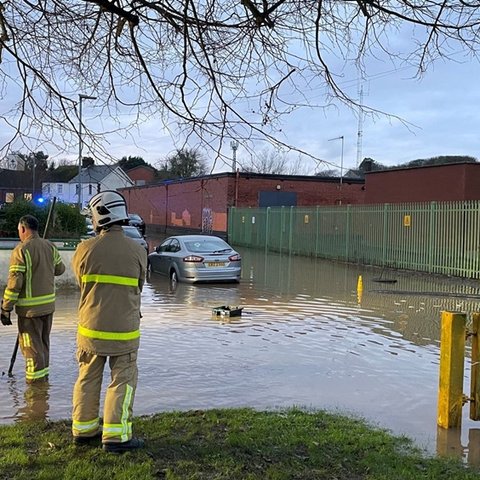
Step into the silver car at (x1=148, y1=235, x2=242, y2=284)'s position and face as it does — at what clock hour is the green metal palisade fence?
The green metal palisade fence is roughly at 3 o'clock from the silver car.

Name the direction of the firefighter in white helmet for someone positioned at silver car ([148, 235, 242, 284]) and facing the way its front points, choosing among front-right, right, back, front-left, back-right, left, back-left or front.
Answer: back-left

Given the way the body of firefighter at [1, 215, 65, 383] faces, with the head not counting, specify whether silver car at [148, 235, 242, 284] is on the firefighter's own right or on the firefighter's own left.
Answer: on the firefighter's own right

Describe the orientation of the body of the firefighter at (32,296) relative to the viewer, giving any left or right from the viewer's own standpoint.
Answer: facing away from the viewer and to the left of the viewer

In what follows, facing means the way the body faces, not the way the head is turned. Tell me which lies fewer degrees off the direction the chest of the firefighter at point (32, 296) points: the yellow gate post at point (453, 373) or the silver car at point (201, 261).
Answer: the silver car

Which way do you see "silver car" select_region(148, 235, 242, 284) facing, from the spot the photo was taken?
facing away from the viewer and to the left of the viewer

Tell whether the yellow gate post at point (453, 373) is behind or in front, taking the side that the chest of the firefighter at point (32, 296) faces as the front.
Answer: behind

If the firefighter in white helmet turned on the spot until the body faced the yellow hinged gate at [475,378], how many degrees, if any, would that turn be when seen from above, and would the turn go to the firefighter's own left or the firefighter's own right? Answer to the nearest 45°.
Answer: approximately 90° to the firefighter's own right

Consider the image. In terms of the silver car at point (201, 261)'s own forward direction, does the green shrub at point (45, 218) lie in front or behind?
in front

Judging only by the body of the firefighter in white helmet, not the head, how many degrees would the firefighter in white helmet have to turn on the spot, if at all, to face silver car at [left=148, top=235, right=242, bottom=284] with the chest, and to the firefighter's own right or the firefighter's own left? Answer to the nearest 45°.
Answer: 0° — they already face it

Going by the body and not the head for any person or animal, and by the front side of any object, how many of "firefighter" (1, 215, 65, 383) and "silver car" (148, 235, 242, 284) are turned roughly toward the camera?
0

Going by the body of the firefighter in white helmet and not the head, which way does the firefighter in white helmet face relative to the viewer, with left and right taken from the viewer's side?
facing away from the viewer

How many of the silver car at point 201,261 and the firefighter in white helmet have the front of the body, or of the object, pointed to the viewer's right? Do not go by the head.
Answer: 0
